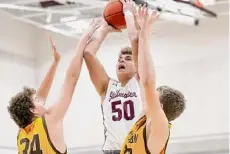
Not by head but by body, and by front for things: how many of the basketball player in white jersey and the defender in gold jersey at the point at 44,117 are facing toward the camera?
1

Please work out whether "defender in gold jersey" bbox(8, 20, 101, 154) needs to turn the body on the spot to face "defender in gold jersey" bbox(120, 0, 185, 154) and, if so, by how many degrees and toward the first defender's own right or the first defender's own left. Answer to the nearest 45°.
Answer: approximately 90° to the first defender's own right

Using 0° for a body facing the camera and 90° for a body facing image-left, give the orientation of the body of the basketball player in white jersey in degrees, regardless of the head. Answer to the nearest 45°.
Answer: approximately 0°

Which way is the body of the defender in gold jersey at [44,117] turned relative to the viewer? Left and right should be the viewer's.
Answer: facing away from the viewer and to the right of the viewer

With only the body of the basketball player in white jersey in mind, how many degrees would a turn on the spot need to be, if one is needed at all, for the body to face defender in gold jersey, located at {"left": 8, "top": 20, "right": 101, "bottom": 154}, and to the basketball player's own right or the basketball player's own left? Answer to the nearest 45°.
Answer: approximately 45° to the basketball player's own right

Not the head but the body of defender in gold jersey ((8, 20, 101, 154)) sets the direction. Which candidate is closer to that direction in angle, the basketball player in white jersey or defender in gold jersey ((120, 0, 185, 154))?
the basketball player in white jersey

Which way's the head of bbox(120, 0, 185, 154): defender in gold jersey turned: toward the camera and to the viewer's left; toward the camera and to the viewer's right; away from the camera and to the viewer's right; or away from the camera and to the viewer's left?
away from the camera and to the viewer's left

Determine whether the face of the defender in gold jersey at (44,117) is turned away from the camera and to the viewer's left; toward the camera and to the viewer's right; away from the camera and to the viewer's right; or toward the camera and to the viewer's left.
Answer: away from the camera and to the viewer's right

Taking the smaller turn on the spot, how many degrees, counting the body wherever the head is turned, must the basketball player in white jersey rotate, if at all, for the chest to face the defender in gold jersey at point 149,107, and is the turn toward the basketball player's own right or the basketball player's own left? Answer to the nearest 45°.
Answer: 0° — they already face them
